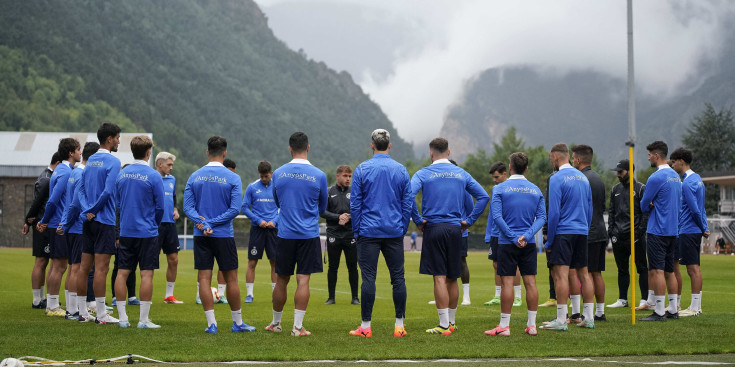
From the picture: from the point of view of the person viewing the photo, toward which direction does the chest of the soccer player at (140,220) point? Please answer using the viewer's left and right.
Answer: facing away from the viewer and to the right of the viewer

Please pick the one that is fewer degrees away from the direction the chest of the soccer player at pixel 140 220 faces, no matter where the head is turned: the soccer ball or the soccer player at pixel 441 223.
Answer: the soccer player

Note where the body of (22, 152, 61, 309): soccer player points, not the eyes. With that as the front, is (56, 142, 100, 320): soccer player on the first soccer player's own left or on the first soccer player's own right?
on the first soccer player's own right

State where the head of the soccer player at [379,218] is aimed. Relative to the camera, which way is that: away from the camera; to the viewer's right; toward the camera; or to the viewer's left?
away from the camera

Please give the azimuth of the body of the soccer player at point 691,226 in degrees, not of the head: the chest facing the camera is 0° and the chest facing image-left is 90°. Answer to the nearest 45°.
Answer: approximately 90°

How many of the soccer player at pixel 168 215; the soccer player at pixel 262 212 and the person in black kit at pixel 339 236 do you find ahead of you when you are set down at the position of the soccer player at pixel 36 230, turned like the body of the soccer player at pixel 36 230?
3

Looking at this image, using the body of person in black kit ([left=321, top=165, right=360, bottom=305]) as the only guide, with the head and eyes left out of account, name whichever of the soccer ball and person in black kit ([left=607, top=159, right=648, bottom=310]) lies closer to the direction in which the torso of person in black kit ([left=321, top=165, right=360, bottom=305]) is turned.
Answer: the soccer ball

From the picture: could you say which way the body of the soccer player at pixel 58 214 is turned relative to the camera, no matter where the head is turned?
to the viewer's right

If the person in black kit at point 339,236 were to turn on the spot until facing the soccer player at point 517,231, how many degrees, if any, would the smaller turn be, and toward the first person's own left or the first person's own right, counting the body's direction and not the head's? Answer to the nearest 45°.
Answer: approximately 45° to the first person's own left

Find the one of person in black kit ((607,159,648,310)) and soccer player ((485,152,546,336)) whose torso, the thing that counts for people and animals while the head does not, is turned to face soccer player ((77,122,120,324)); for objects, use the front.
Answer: the person in black kit

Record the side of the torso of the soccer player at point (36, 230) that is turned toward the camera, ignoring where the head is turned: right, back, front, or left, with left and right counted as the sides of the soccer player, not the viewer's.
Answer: right

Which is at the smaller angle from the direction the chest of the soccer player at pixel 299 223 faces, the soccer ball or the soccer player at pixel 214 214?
the soccer player

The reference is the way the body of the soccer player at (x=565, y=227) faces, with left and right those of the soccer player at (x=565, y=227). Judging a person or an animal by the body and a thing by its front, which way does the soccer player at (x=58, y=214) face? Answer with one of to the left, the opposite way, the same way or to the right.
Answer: to the right

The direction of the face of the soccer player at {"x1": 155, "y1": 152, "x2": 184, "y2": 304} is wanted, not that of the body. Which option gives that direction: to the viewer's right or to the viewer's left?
to the viewer's right

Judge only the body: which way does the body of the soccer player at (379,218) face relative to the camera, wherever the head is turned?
away from the camera

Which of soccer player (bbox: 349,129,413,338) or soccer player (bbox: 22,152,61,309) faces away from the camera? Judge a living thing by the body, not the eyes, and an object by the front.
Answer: soccer player (bbox: 349,129,413,338)

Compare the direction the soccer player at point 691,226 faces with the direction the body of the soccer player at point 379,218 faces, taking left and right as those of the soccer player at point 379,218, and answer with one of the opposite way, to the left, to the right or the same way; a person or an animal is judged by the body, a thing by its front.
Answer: to the left
